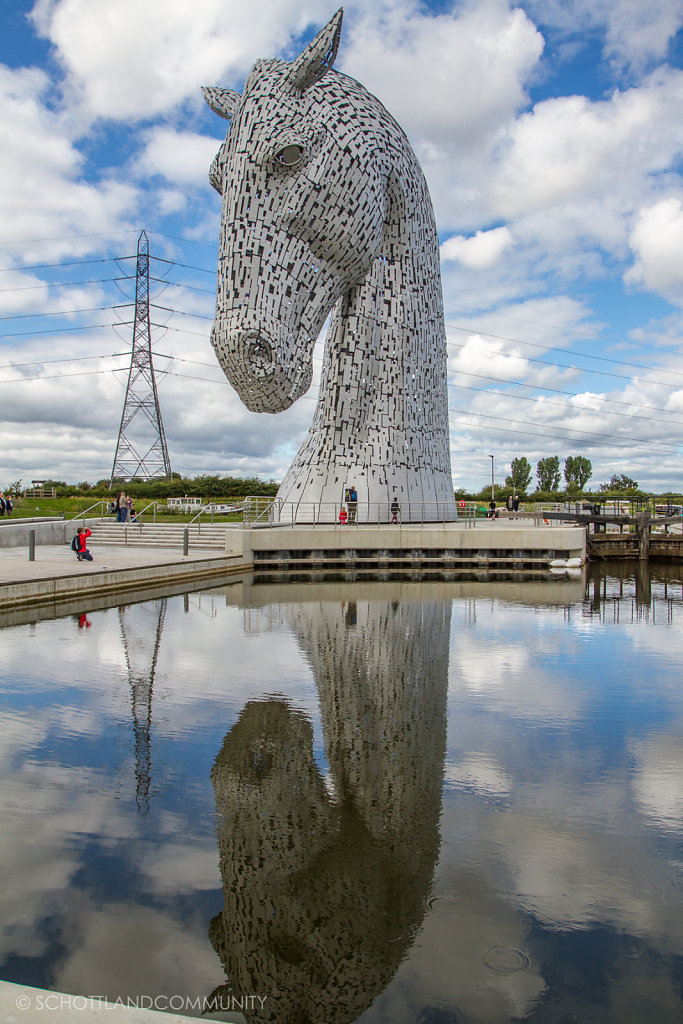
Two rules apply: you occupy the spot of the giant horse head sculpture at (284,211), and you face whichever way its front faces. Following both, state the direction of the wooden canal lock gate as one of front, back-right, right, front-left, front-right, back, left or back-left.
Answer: back

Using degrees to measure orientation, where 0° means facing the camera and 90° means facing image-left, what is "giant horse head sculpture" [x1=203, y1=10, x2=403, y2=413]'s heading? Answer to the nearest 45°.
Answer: approximately 45°
